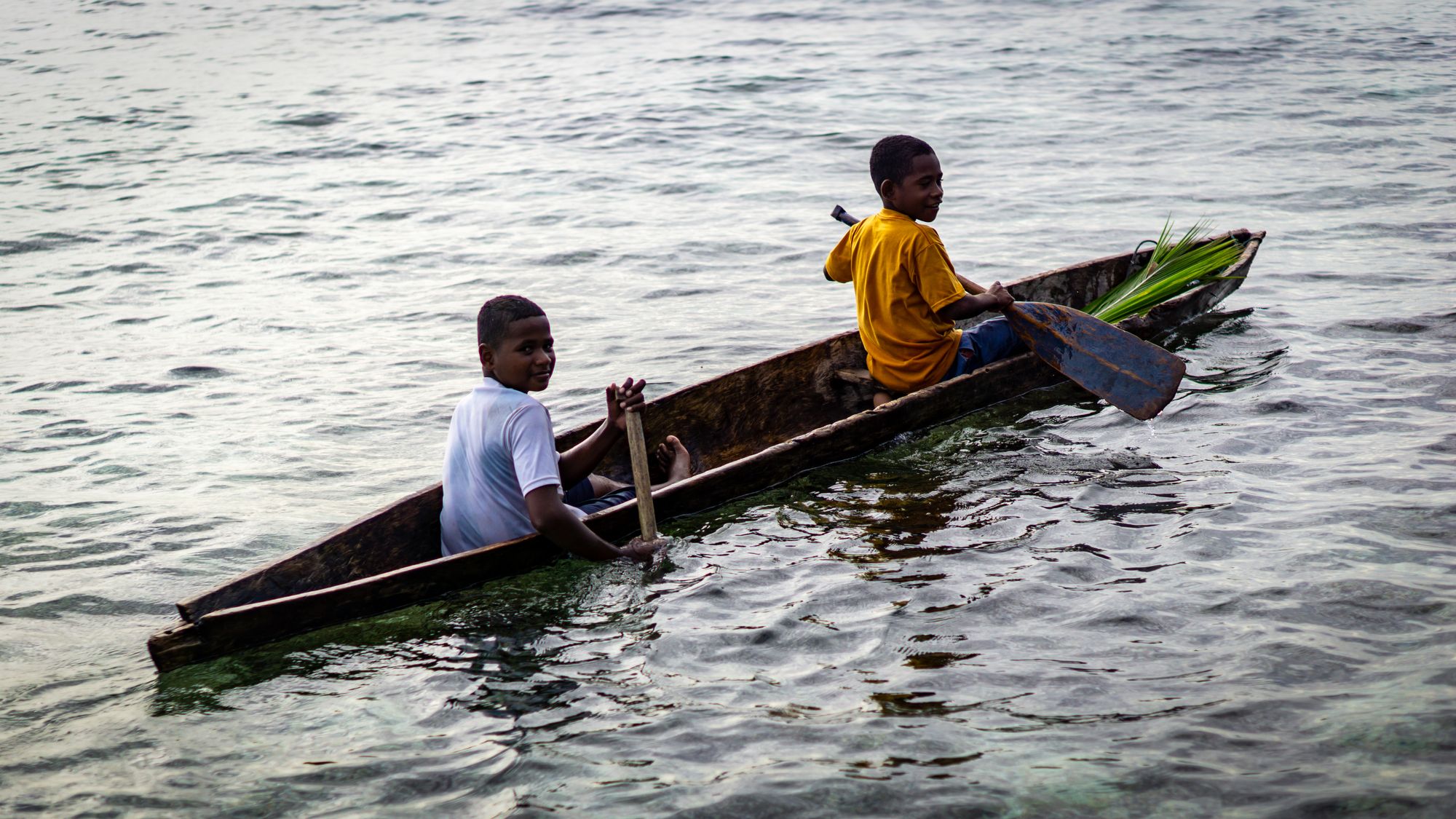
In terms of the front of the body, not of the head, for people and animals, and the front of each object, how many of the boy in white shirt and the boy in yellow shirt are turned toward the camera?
0

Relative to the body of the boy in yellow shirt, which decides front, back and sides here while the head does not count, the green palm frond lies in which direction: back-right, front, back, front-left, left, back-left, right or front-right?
front

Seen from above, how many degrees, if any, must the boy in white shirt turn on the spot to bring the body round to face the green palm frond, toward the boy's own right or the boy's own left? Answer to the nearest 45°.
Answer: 0° — they already face it

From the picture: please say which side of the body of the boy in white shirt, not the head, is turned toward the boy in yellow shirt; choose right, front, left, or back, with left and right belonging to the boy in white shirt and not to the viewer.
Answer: front

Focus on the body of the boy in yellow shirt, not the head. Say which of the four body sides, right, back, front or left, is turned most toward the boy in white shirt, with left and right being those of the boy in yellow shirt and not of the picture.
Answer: back

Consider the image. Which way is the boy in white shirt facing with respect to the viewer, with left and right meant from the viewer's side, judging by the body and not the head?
facing away from the viewer and to the right of the viewer

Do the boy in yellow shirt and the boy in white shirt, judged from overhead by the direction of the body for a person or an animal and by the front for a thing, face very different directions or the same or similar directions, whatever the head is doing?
same or similar directions

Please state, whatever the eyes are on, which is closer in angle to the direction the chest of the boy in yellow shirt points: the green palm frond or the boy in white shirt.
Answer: the green palm frond

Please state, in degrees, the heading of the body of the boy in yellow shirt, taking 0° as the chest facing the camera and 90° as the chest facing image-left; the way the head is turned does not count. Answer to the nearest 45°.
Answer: approximately 225°
